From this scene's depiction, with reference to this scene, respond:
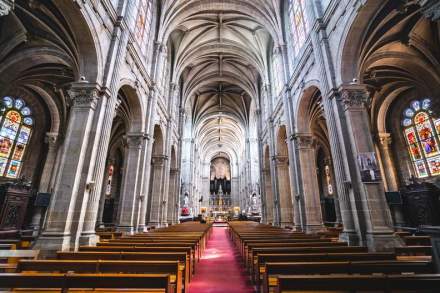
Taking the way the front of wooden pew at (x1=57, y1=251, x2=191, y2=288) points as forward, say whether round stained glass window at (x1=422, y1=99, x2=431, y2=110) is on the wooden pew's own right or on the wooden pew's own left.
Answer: on the wooden pew's own right

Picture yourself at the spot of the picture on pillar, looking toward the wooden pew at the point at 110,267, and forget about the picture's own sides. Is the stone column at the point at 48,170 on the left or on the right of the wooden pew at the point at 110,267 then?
right

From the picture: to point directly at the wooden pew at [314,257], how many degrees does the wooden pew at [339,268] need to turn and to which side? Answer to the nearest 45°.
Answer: approximately 45° to its left

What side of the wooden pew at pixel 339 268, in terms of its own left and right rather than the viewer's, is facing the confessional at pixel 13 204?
left

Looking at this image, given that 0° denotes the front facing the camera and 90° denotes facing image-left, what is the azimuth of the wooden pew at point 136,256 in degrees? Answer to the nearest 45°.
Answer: approximately 180°

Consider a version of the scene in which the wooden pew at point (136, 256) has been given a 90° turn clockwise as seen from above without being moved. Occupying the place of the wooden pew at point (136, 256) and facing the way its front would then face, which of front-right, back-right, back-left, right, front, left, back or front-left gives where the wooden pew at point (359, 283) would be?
front-right

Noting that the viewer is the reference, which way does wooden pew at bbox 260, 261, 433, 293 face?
facing away from the viewer

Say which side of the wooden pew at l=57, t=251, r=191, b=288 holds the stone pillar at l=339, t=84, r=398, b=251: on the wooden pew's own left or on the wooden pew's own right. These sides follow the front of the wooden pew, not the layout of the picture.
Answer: on the wooden pew's own right

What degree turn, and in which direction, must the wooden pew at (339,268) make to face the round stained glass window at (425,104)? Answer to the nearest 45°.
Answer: approximately 45° to its right

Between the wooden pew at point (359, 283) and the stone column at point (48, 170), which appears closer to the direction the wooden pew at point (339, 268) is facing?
the stone column

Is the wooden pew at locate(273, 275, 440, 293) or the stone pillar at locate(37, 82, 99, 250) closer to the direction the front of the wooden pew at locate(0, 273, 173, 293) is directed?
the stone pillar

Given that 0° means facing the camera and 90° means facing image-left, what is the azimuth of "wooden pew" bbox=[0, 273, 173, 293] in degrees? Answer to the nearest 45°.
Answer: approximately 180°
